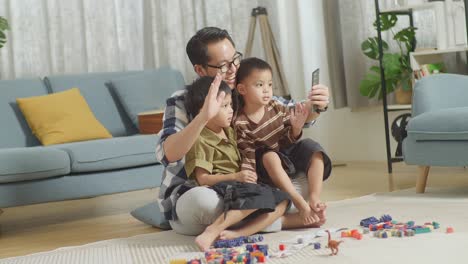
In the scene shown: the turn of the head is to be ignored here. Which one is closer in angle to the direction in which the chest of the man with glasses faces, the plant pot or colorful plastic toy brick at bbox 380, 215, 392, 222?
the colorful plastic toy brick

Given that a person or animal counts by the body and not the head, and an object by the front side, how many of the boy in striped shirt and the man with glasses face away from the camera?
0

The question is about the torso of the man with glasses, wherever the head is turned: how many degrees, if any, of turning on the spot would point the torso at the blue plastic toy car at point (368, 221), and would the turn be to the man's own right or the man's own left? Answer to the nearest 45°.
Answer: approximately 45° to the man's own left

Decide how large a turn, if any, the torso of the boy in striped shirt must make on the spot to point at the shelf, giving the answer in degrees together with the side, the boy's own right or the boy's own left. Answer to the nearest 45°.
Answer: approximately 90° to the boy's own left

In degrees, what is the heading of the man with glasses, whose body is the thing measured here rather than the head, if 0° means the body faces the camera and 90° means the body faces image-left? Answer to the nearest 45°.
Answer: approximately 315°

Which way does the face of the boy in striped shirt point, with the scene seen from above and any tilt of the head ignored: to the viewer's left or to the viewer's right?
to the viewer's right

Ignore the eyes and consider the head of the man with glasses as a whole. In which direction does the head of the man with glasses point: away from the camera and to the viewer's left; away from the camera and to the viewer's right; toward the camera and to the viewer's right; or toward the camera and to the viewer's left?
toward the camera and to the viewer's right
